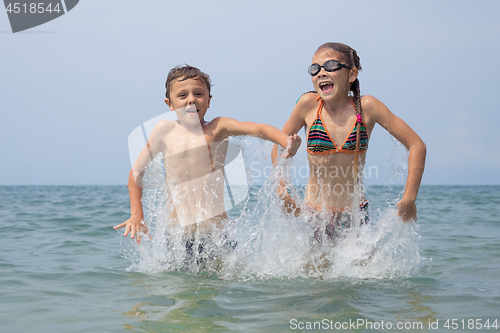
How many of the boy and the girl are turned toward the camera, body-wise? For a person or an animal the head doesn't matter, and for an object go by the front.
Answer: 2

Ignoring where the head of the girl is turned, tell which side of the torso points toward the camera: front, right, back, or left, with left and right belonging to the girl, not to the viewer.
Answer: front

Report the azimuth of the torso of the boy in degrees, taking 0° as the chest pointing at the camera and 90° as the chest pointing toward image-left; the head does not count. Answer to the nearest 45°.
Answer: approximately 0°

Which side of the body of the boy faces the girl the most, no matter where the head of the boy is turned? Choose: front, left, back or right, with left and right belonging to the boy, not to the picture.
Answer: left

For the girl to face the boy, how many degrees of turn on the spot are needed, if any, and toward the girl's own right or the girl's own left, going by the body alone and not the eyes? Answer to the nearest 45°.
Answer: approximately 90° to the girl's own right
